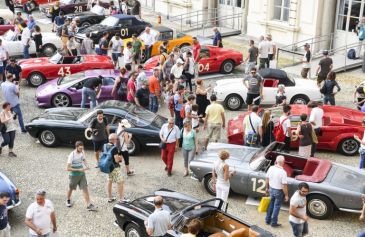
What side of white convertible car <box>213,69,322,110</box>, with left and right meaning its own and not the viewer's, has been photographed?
left

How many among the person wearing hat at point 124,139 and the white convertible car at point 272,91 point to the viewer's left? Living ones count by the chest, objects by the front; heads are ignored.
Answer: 1

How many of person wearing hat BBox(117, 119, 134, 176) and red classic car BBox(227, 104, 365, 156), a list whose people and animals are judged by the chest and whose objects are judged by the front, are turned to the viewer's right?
1

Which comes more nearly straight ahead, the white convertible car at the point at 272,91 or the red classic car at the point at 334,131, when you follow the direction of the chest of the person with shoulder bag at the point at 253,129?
the white convertible car

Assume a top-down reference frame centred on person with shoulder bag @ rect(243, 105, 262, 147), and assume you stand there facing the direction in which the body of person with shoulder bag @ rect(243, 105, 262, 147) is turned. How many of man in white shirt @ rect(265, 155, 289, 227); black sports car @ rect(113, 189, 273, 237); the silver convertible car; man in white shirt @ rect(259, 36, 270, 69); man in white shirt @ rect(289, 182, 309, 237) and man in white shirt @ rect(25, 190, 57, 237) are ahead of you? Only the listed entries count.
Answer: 1

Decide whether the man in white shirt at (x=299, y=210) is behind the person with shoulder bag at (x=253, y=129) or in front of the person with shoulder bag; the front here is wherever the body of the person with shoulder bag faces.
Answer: behind

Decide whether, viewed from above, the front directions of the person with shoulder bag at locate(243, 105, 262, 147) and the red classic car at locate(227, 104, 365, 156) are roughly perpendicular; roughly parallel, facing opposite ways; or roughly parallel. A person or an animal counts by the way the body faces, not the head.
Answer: roughly perpendicular

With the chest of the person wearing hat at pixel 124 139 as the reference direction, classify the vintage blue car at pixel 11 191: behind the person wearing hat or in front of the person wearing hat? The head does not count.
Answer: behind

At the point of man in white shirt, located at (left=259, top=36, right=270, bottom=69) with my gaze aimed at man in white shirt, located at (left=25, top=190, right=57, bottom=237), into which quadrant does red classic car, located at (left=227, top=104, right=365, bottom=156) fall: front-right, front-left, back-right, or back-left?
front-left

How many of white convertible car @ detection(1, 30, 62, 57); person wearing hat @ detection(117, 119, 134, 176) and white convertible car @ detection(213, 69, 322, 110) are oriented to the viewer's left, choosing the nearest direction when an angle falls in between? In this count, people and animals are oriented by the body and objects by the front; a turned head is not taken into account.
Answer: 2

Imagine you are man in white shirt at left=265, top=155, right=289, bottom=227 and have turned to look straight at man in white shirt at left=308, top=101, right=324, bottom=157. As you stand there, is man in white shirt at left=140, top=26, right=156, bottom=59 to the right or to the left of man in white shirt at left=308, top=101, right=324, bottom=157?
left

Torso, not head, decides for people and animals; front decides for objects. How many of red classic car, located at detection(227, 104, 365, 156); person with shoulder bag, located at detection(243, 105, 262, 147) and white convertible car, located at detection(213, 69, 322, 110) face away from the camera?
1

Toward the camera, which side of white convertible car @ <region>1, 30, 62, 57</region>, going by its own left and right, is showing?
left
